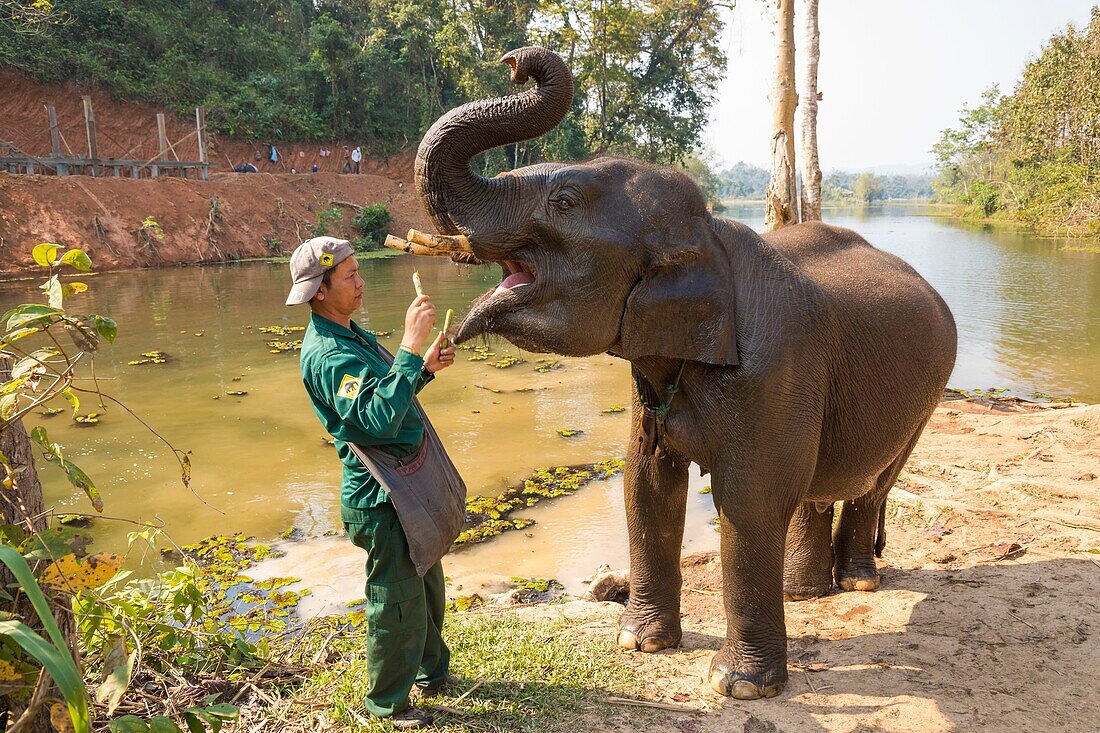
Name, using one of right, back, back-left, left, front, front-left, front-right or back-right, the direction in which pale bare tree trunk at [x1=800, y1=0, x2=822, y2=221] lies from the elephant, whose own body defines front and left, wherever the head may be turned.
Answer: back-right

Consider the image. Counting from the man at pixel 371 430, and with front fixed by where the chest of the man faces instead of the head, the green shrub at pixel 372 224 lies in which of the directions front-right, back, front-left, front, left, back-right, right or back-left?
left

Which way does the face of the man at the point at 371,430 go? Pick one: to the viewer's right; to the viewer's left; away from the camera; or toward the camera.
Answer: to the viewer's right

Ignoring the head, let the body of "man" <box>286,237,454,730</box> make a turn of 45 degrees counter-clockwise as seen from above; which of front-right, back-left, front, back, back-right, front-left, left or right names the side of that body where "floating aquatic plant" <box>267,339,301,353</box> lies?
front-left

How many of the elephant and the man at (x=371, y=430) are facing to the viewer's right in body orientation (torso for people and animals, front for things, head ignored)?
1

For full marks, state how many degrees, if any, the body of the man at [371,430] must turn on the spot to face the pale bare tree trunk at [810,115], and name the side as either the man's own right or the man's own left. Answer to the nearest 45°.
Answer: approximately 45° to the man's own left

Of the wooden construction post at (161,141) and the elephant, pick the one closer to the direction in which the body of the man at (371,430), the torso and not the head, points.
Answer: the elephant

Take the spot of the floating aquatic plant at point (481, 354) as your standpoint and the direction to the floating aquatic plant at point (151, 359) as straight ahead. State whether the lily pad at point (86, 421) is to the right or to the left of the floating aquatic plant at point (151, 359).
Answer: left

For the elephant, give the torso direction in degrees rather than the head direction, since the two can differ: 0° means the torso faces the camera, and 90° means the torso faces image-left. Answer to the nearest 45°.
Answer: approximately 45°

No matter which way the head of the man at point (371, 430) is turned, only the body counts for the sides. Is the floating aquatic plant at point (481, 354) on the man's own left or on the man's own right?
on the man's own left

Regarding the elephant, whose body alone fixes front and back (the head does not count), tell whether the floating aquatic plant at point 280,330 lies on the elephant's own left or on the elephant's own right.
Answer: on the elephant's own right

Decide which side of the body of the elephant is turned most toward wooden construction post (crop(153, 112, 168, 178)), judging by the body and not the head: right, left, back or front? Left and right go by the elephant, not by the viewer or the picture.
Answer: right

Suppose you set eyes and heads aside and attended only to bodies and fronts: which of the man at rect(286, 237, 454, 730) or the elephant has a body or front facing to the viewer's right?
the man

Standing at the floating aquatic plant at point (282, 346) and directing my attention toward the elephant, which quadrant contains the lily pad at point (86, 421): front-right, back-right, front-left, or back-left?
front-right

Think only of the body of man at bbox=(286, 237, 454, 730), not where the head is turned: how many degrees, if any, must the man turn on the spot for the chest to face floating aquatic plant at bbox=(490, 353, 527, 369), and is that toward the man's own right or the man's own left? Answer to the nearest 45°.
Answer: approximately 90° to the man's own left

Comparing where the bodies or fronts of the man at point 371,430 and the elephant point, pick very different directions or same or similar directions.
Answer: very different directions
